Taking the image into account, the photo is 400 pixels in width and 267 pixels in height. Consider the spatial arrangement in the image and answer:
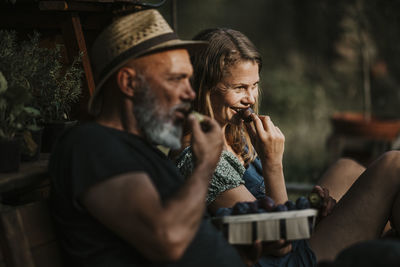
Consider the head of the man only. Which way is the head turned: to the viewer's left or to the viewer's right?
to the viewer's right

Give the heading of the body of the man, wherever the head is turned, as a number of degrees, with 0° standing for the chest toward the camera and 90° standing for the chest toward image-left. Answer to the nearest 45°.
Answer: approximately 270°

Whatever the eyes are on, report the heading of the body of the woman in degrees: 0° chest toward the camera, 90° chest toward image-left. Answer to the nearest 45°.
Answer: approximately 315°

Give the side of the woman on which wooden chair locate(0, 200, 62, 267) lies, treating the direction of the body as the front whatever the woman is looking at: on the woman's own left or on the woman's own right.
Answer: on the woman's own right
